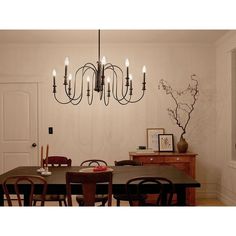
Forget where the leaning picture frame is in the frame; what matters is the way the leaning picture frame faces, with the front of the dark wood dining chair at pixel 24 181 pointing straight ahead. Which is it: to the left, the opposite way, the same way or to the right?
the opposite way

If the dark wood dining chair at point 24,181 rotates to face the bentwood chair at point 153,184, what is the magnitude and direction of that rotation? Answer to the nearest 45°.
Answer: approximately 90° to its right

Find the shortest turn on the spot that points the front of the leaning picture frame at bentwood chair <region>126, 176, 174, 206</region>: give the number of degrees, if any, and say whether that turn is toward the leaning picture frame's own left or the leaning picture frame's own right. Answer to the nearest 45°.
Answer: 0° — it already faces it

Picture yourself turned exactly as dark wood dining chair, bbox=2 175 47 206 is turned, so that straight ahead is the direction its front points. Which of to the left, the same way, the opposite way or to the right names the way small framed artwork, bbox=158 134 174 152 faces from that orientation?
the opposite way

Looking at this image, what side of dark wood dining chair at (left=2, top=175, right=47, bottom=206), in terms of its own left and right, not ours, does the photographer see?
back
